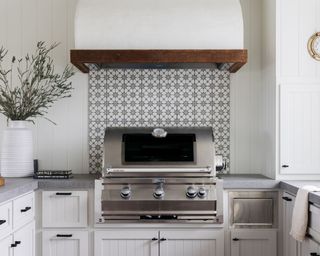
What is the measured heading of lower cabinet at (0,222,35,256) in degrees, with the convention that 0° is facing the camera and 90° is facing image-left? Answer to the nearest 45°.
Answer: approximately 315°

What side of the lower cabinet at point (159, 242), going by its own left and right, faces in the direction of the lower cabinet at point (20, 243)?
right

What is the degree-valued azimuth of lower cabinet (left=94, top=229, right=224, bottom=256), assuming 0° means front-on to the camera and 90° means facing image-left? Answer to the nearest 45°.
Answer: approximately 0°

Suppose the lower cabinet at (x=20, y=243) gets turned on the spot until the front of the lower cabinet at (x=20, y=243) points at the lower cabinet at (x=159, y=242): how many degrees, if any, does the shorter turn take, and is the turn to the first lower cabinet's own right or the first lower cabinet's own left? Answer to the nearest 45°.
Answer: approximately 45° to the first lower cabinet's own left

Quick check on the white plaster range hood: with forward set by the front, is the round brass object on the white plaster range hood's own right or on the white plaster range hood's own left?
on the white plaster range hood's own left
